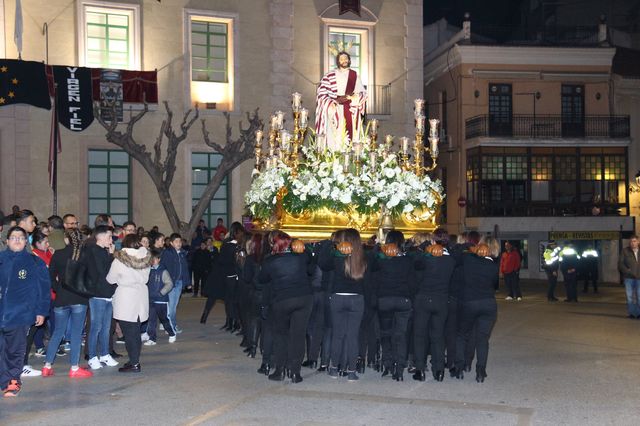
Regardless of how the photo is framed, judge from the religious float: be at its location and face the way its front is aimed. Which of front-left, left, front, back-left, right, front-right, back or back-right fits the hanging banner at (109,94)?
back-right

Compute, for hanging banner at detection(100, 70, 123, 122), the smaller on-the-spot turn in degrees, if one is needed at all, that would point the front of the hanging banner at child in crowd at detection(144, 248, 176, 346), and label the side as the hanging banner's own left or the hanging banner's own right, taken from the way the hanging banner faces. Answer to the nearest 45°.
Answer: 0° — it already faces them

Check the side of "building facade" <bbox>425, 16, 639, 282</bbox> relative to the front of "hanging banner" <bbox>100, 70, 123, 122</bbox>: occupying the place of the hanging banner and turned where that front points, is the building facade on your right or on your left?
on your left

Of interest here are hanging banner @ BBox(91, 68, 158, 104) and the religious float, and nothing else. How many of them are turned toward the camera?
2

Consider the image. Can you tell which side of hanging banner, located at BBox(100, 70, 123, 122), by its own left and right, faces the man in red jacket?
left
